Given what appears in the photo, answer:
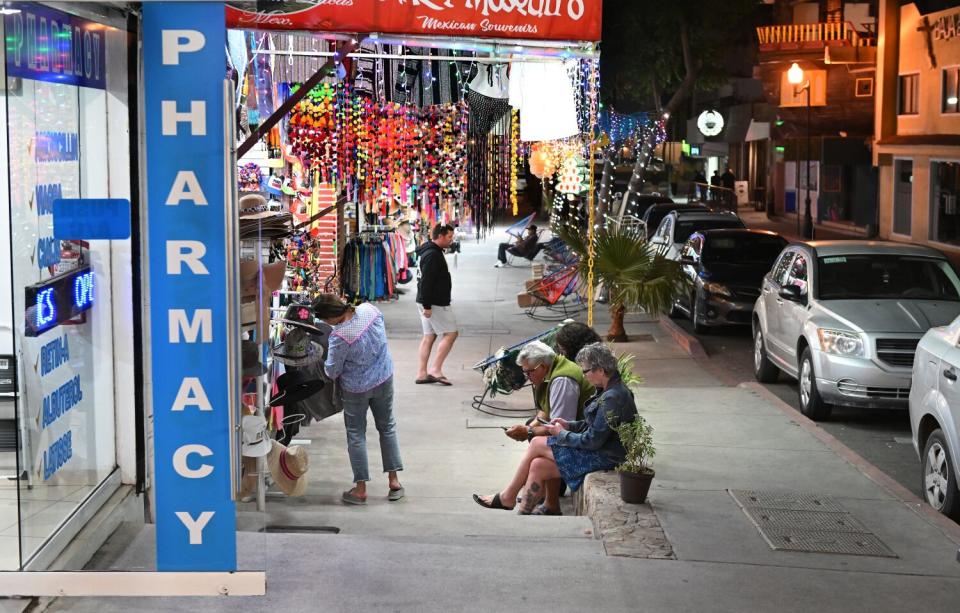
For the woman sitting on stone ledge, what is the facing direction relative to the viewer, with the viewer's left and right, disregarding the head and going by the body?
facing to the left of the viewer

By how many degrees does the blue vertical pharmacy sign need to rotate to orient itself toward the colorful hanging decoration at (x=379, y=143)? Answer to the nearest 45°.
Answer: approximately 180°

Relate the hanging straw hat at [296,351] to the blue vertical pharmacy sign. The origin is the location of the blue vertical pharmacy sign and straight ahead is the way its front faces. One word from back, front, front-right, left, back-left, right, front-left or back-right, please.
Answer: back

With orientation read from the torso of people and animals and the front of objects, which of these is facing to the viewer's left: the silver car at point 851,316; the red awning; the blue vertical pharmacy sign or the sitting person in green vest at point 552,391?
the sitting person in green vest

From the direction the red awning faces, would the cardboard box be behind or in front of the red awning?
behind

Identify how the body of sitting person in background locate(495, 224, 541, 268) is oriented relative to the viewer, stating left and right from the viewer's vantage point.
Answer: facing to the left of the viewer

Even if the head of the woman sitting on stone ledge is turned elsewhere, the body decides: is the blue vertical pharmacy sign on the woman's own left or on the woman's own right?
on the woman's own left

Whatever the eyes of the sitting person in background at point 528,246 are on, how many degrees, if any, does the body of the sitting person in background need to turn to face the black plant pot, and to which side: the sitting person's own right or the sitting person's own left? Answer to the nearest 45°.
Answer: approximately 90° to the sitting person's own left

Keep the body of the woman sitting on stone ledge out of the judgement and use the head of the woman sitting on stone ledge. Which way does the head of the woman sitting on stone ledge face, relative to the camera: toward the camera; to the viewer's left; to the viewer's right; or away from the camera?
to the viewer's left

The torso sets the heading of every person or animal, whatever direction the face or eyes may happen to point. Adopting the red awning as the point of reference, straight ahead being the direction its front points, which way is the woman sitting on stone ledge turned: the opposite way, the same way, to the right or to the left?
to the right

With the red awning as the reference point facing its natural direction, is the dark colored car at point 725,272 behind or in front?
behind
